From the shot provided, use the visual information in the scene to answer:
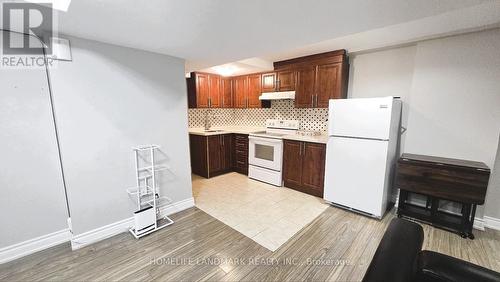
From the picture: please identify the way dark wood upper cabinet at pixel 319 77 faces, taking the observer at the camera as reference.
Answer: facing the viewer and to the left of the viewer

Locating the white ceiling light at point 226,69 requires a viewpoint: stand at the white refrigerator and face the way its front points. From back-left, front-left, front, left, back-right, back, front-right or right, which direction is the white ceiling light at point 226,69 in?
front-right

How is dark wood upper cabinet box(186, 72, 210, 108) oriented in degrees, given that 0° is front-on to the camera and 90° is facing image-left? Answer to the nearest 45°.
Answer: approximately 315°

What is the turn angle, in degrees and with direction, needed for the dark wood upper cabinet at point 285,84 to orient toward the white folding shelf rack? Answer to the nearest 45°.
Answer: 0° — it already faces it

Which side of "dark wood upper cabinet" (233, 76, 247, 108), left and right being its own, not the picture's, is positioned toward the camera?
front

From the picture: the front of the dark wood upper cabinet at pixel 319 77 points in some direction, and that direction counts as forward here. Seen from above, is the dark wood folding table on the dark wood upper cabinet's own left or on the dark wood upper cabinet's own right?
on the dark wood upper cabinet's own left

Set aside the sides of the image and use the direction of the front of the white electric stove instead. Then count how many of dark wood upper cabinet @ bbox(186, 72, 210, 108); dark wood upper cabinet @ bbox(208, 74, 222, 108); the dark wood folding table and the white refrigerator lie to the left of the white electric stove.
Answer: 2

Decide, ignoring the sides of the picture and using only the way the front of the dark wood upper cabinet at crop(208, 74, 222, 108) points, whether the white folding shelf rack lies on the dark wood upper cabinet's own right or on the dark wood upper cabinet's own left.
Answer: on the dark wood upper cabinet's own right

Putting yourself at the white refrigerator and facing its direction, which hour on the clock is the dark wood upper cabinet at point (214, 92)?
The dark wood upper cabinet is roughly at 2 o'clock from the white refrigerator.

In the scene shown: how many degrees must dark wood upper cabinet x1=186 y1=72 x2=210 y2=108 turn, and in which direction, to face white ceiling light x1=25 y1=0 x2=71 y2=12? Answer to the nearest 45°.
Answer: approximately 45° to its right

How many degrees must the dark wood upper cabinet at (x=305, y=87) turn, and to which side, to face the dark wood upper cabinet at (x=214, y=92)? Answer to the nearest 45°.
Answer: approximately 45° to its right

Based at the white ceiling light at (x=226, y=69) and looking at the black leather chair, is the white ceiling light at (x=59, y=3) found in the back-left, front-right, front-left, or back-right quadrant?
front-right
